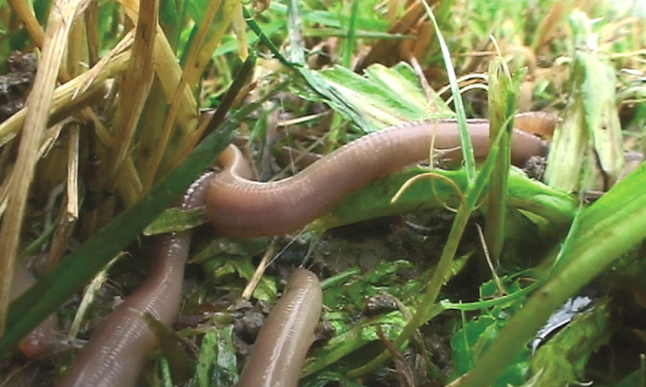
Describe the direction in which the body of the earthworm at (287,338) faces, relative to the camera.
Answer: away from the camera
